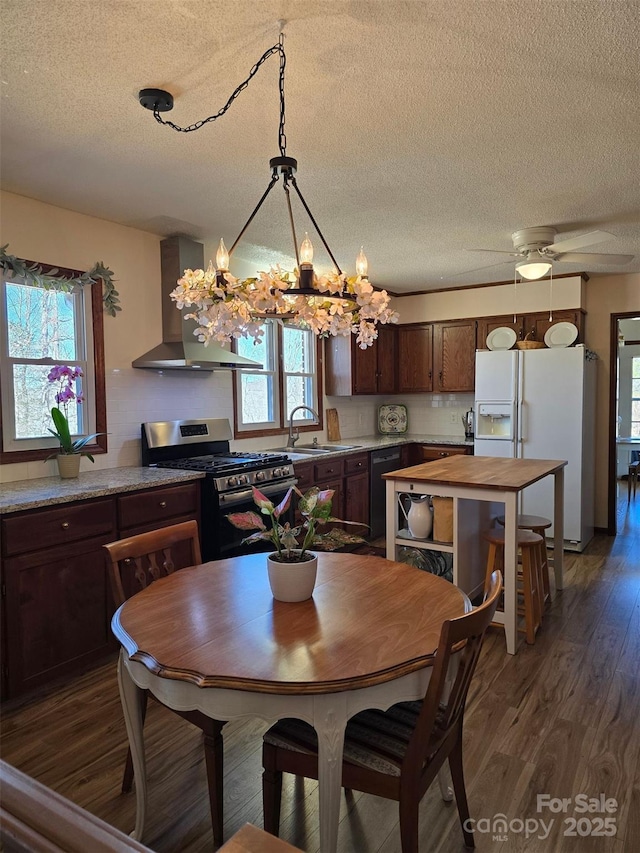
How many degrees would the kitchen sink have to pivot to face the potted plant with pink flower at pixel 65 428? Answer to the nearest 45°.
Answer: approximately 90° to its right

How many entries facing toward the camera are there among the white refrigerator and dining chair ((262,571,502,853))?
1

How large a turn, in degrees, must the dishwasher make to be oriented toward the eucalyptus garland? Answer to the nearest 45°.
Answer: approximately 90° to its right

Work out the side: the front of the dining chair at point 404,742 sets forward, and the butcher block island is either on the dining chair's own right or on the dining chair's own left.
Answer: on the dining chair's own right

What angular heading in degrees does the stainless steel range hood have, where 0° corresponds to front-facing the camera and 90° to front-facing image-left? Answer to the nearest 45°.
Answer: approximately 315°

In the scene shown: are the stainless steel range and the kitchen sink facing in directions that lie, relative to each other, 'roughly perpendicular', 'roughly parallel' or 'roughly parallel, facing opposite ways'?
roughly parallel

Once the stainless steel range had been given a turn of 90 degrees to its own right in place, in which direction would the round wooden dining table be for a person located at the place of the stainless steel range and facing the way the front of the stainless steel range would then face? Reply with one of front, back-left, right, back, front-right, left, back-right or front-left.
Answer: front-left

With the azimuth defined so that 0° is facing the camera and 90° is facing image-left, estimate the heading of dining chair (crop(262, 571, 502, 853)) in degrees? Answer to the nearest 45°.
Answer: approximately 135°

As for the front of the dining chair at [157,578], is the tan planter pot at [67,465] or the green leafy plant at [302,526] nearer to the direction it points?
the green leafy plant

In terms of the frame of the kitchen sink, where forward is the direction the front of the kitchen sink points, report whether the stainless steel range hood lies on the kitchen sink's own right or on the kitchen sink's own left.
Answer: on the kitchen sink's own right

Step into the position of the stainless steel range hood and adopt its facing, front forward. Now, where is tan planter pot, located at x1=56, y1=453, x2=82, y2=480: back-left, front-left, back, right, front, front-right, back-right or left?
right

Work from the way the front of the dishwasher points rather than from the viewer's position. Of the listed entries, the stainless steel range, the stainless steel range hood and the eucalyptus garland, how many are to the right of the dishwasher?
3

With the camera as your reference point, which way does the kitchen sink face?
facing the viewer and to the right of the viewer

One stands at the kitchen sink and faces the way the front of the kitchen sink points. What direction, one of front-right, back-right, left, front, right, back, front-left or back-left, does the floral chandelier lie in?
front-right
